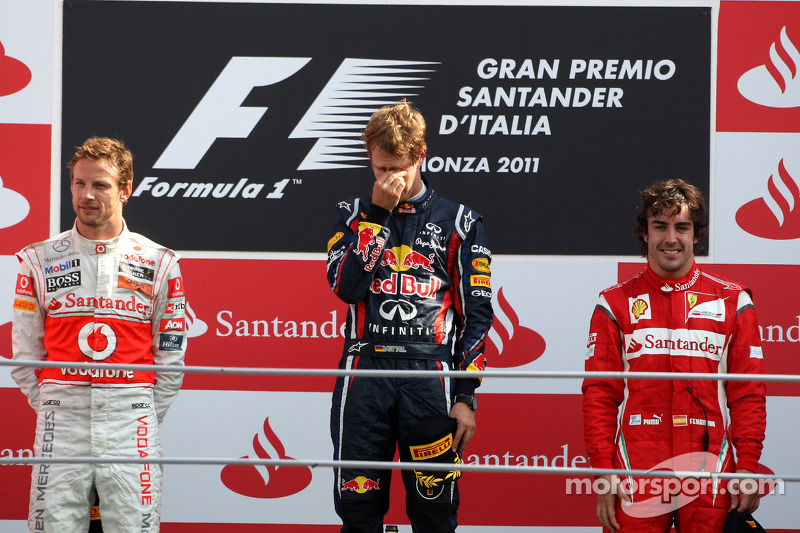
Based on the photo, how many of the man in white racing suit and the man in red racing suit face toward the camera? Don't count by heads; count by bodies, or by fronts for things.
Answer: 2

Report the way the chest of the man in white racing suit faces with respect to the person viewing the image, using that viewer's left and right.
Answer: facing the viewer

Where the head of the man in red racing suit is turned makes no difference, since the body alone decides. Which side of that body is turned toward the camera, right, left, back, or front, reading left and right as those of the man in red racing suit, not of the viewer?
front

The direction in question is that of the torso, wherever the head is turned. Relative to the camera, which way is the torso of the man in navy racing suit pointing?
toward the camera

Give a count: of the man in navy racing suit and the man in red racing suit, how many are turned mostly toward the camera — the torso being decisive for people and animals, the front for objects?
2
